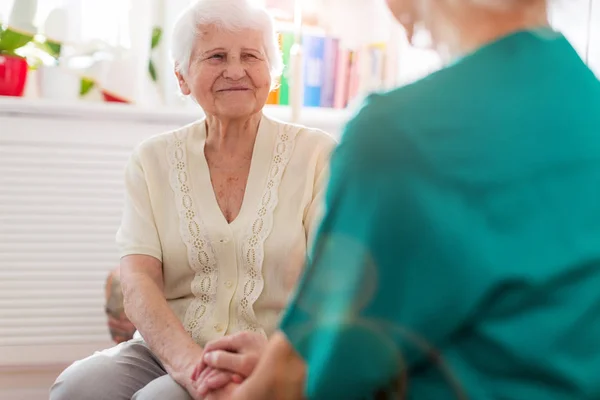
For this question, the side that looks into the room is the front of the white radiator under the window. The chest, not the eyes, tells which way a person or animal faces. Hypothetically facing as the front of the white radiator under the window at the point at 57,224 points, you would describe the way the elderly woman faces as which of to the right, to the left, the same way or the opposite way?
the same way

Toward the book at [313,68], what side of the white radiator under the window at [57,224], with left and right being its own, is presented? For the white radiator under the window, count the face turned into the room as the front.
left

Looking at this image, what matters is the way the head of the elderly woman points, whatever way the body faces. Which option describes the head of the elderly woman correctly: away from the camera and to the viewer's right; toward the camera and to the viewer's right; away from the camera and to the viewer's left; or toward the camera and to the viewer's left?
toward the camera and to the viewer's right

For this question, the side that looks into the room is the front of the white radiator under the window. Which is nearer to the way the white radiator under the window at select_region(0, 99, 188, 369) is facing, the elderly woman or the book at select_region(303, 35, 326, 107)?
the elderly woman

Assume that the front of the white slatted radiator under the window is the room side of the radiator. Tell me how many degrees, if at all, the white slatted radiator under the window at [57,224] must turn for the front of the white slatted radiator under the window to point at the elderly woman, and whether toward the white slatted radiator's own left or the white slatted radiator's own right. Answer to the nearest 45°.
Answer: approximately 45° to the white slatted radiator's own left

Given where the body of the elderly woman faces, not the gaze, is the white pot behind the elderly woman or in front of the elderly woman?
behind

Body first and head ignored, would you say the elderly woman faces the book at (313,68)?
no

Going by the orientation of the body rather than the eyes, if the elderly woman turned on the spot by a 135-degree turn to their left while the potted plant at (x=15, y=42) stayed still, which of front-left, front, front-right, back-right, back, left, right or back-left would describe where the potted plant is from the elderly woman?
left

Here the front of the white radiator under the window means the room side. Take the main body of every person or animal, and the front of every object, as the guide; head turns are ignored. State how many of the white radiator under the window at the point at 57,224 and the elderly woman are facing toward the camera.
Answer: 2

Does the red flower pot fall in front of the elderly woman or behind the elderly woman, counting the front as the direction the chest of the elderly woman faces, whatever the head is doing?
behind

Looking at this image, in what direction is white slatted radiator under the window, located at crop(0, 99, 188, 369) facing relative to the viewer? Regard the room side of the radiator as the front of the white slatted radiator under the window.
toward the camera

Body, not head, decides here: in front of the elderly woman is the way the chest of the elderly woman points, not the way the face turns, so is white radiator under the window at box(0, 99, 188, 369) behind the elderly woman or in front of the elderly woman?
behind
